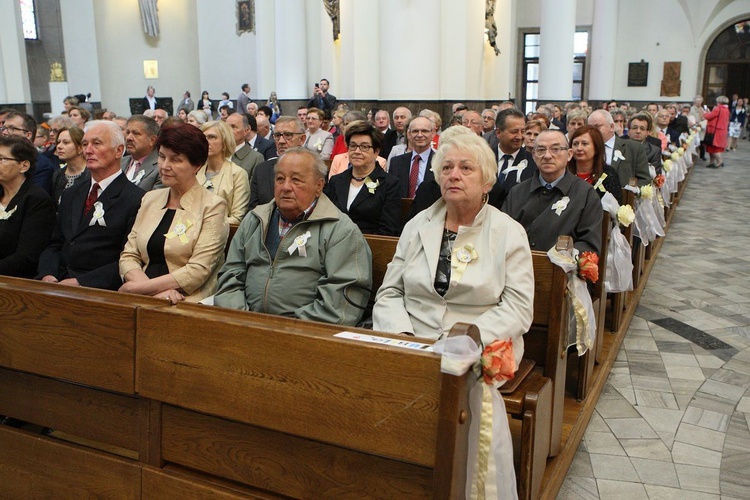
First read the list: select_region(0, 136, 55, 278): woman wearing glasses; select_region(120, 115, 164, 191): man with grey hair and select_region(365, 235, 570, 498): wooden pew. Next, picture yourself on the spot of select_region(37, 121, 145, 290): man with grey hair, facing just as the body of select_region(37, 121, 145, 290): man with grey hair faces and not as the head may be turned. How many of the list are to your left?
1

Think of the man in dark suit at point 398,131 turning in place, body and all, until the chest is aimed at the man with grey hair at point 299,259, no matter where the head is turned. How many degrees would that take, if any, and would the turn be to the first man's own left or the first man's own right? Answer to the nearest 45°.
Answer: approximately 45° to the first man's own left

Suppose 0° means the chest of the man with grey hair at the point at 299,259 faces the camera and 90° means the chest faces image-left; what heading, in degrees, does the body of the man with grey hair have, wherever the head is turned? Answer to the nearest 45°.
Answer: approximately 45°

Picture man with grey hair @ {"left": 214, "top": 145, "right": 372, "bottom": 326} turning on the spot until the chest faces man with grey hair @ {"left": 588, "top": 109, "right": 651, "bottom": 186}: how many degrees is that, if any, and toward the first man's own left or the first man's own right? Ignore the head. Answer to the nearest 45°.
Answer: approximately 180°

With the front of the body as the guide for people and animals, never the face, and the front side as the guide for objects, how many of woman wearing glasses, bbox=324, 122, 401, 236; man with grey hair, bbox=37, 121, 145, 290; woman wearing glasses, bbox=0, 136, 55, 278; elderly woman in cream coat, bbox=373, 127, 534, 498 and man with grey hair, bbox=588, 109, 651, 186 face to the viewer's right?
0

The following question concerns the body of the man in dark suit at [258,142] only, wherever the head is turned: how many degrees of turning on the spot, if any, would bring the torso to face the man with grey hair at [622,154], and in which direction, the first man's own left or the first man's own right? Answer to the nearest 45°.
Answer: approximately 90° to the first man's own left

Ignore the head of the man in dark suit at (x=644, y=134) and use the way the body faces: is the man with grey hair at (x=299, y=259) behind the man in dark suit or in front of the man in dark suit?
in front

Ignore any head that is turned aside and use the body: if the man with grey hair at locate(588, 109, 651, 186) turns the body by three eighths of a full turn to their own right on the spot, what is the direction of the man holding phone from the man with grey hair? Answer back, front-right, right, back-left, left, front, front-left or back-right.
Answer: front-left

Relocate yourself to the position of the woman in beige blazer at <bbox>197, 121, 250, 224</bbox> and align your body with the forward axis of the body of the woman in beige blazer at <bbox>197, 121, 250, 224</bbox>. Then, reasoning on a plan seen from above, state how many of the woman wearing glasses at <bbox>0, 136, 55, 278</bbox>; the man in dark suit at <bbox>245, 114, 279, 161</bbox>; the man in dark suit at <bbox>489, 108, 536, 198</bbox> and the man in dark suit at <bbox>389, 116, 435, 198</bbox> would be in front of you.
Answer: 1

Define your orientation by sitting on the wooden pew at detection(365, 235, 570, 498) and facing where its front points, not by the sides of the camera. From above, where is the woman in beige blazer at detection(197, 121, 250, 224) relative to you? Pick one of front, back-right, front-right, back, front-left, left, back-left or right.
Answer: right

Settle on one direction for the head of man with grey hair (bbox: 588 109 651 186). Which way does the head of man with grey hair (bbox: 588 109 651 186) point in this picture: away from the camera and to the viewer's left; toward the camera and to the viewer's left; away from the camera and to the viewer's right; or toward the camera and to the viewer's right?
toward the camera and to the viewer's left

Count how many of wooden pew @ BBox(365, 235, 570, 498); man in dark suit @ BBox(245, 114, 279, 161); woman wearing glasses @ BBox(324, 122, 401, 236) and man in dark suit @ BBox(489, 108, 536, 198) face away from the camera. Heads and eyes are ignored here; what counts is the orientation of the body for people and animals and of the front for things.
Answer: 0

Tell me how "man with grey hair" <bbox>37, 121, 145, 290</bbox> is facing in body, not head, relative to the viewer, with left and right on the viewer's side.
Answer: facing the viewer and to the left of the viewer
